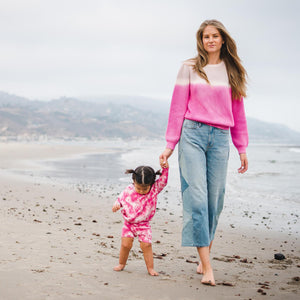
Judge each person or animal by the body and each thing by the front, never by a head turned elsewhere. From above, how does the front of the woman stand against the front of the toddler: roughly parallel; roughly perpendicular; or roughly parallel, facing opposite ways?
roughly parallel

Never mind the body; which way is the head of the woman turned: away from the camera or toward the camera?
toward the camera

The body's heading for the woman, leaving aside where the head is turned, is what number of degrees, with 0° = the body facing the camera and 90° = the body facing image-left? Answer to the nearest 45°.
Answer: approximately 0°

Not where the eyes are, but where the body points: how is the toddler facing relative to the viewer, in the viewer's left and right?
facing the viewer

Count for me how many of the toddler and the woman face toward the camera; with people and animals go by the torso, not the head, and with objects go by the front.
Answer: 2
